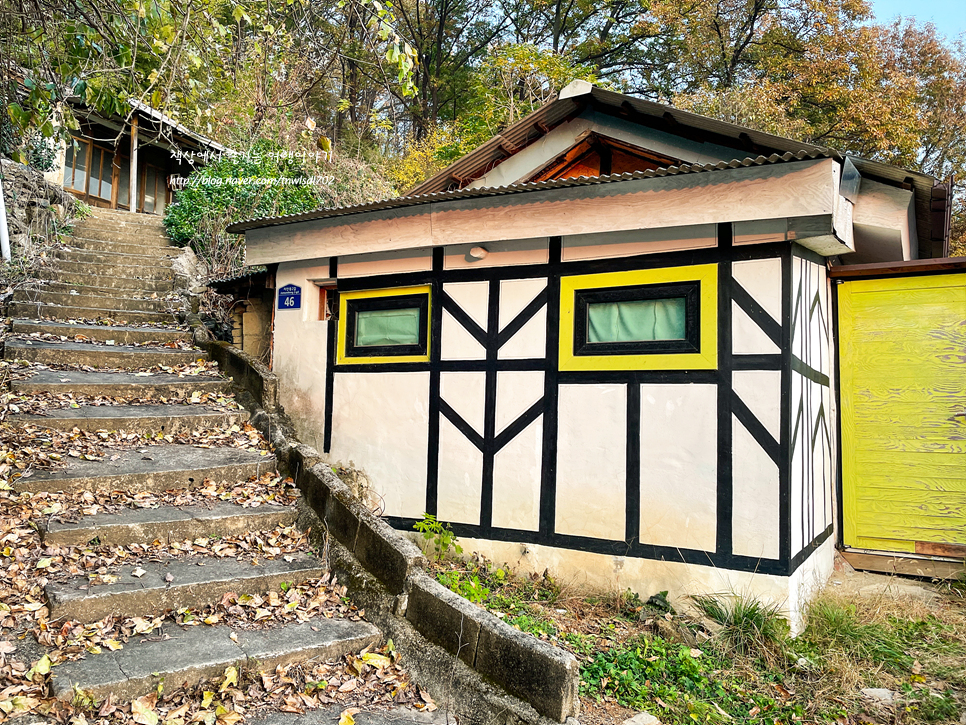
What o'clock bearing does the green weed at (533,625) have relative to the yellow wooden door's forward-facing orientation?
The green weed is roughly at 1 o'clock from the yellow wooden door.

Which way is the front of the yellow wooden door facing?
toward the camera

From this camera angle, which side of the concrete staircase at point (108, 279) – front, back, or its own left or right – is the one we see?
front

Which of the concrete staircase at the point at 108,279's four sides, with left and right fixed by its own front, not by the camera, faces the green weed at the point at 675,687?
front

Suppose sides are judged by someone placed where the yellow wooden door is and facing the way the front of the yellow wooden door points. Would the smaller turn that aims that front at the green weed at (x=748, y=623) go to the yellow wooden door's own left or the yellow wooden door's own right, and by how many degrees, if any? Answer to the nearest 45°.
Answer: approximately 45° to the yellow wooden door's own right

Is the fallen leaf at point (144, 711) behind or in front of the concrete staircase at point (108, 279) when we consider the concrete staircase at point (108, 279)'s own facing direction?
in front

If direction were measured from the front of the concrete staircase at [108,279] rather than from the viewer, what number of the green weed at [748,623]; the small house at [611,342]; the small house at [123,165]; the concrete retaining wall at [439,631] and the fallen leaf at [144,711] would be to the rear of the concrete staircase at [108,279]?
1

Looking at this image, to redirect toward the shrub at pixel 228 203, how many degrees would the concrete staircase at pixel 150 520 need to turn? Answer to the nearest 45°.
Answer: approximately 180°
